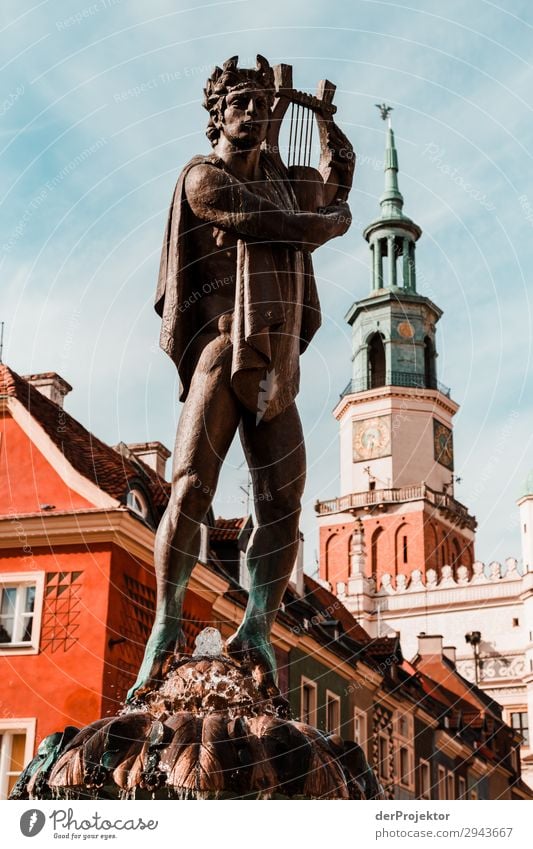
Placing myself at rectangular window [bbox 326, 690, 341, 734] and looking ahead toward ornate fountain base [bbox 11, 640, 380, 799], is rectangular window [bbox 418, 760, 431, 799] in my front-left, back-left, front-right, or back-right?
back-left

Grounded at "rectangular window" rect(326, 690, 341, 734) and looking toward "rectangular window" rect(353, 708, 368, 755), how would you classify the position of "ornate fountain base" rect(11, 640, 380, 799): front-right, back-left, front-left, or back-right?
back-right

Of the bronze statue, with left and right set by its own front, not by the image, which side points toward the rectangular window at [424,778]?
back

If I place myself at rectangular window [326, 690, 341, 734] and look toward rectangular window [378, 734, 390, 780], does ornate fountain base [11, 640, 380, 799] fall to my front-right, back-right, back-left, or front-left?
back-right

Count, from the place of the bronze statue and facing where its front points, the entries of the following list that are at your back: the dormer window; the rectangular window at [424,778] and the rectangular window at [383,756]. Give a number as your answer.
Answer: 3

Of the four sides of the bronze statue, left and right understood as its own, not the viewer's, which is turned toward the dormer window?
back

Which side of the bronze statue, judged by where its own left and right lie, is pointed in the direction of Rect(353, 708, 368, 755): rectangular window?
back

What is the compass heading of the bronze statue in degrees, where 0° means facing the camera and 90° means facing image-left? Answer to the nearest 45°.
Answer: approximately 0°

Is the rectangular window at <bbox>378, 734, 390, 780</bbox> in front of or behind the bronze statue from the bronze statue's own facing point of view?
behind

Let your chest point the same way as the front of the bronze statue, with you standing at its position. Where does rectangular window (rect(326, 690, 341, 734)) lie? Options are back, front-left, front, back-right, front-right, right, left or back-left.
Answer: back
